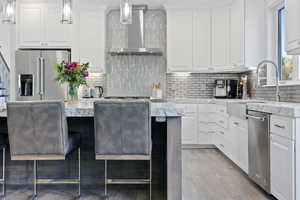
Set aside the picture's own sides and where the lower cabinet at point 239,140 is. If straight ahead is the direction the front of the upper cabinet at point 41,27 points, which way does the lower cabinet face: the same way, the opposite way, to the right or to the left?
to the right

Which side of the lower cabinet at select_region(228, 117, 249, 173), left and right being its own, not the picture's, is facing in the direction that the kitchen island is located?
front

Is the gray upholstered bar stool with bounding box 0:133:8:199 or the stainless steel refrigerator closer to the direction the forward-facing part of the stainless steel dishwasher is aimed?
the gray upholstered bar stool

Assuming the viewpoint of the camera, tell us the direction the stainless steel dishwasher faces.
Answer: facing the viewer and to the left of the viewer

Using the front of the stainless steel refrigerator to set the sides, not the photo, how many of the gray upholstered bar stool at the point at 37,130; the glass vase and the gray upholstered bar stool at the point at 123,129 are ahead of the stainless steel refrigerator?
3

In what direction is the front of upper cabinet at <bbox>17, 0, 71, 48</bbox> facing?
toward the camera

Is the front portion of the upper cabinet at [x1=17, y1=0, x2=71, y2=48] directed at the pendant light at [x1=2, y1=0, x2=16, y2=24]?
yes

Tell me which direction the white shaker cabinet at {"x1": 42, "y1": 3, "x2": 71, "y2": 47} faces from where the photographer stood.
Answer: facing the viewer

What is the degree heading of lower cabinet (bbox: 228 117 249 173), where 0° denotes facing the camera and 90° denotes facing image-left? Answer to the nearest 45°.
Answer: approximately 45°

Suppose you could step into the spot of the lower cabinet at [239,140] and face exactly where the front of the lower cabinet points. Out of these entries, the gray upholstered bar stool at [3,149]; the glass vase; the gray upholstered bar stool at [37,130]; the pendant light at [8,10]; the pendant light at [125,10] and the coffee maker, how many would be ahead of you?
5

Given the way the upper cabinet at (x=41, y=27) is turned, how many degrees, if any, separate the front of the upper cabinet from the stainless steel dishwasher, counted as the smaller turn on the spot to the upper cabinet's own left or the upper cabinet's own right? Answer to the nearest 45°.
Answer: approximately 45° to the upper cabinet's own left

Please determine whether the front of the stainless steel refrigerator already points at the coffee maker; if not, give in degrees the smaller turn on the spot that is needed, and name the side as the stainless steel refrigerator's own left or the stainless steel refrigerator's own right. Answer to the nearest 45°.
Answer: approximately 90° to the stainless steel refrigerator's own left

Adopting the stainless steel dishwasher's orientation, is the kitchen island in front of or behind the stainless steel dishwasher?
in front

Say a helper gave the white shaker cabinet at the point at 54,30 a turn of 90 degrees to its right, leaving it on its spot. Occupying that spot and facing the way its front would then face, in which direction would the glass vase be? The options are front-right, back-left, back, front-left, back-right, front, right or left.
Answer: left

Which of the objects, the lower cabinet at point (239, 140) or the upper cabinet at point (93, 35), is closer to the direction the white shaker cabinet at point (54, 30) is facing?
the lower cabinet

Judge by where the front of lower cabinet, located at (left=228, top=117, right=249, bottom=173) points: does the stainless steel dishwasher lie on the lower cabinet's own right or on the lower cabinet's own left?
on the lower cabinet's own left

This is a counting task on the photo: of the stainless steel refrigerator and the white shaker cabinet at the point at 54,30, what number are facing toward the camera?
2

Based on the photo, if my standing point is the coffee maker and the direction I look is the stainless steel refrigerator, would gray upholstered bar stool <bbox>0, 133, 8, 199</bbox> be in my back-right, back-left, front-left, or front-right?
front-left

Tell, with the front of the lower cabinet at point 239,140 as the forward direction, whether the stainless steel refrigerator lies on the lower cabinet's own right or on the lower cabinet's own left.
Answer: on the lower cabinet's own right
